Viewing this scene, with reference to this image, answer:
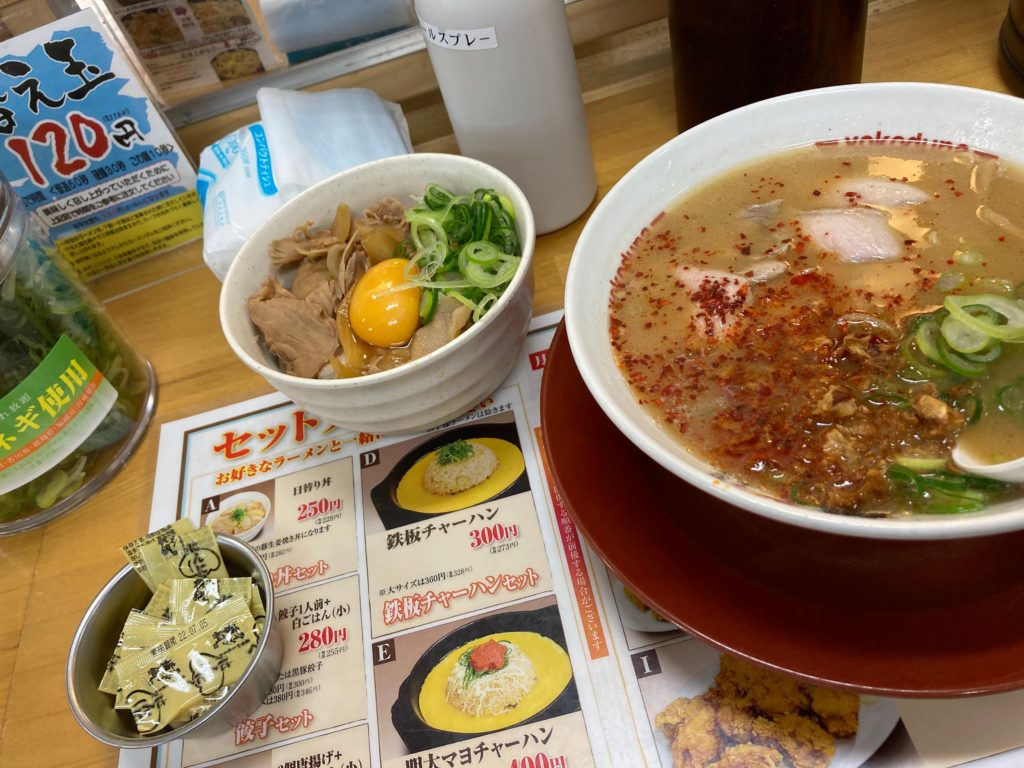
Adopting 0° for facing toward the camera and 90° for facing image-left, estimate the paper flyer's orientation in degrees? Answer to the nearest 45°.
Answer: approximately 0°

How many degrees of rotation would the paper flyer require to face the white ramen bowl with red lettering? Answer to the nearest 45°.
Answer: approximately 45° to its left

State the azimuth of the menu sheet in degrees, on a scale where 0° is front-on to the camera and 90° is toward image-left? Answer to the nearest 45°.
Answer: approximately 0°

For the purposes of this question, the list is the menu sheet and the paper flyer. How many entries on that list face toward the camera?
2

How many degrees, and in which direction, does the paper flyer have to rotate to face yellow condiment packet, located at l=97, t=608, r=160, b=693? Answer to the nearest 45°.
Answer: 0° — it already faces it
